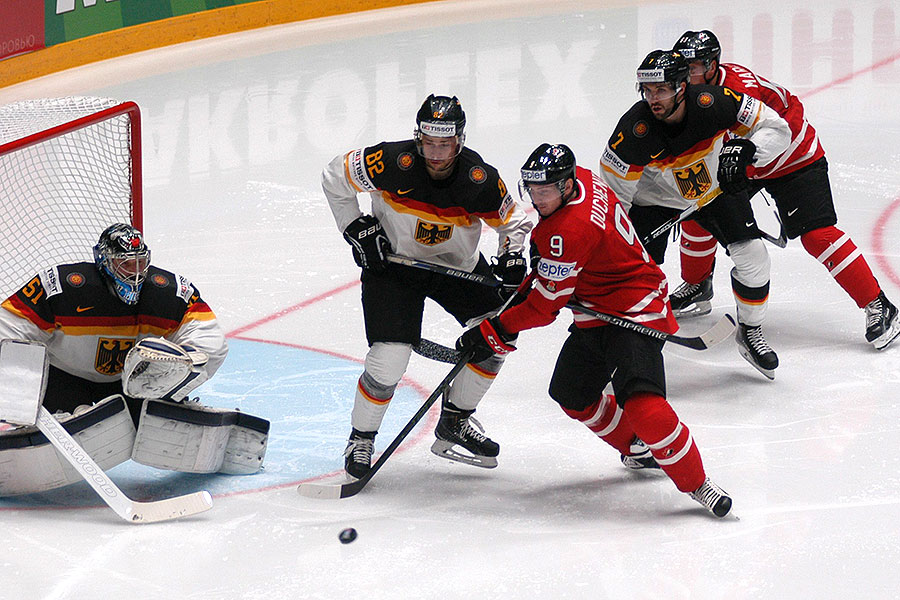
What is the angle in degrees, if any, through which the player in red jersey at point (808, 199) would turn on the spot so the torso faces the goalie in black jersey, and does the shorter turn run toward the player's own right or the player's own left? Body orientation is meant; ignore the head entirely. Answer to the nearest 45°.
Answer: approximately 45° to the player's own left

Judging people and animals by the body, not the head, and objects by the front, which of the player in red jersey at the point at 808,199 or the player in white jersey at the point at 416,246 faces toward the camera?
the player in white jersey

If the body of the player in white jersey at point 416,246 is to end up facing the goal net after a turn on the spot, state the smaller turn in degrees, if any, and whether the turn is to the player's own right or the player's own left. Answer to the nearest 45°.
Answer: approximately 135° to the player's own right

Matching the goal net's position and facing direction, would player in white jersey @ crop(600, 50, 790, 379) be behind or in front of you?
in front

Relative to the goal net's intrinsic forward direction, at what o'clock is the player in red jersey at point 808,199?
The player in red jersey is roughly at 11 o'clock from the goal net.

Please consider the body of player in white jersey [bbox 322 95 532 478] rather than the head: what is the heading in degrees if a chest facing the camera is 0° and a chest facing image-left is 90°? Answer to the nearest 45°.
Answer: approximately 0°

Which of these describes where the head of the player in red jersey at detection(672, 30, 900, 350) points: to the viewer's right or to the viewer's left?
to the viewer's left

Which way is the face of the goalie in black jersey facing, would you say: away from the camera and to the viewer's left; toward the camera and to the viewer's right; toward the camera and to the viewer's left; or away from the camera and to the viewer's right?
toward the camera and to the viewer's right

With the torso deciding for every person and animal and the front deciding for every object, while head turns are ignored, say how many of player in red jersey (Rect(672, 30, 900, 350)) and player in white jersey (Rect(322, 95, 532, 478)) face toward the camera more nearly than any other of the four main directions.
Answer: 1

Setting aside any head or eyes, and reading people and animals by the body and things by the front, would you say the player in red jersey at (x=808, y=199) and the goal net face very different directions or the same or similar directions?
very different directions

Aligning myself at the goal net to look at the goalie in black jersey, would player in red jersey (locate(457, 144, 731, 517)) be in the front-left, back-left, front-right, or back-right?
front-left

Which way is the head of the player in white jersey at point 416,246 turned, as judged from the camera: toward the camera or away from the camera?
toward the camera

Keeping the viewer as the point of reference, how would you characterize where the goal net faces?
facing the viewer and to the right of the viewer

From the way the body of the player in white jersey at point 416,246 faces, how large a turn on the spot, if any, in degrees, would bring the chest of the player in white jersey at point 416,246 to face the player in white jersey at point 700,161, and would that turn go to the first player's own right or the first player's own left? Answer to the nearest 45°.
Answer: approximately 135° to the first player's own left

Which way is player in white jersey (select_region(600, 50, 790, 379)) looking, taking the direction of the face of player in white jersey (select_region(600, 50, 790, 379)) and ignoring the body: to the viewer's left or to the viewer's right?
to the viewer's left
